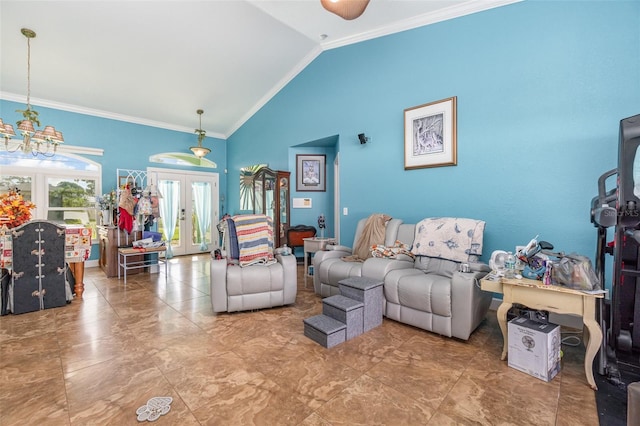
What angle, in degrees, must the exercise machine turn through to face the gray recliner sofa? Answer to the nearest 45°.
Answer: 0° — it already faces it

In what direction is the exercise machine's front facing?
to the viewer's left

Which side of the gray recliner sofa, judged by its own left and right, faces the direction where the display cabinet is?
right

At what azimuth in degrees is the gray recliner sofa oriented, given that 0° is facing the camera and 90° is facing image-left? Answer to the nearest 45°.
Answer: approximately 45°

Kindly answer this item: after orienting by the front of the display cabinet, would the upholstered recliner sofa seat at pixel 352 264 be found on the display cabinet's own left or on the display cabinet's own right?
on the display cabinet's own left

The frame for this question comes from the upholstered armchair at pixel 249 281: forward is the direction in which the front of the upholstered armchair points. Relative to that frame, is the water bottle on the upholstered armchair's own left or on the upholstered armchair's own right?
on the upholstered armchair's own left

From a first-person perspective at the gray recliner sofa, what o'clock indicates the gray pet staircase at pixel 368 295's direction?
The gray pet staircase is roughly at 1 o'clock from the gray recliner sofa.

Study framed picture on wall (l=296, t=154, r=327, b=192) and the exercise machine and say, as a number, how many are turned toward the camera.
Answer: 1
